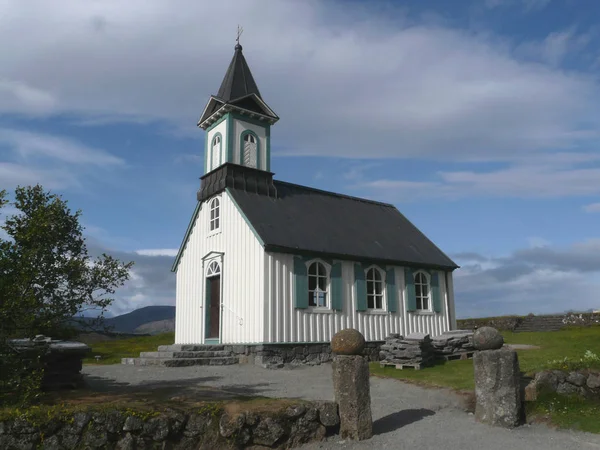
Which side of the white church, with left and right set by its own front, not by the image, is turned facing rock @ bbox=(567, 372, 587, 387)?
left

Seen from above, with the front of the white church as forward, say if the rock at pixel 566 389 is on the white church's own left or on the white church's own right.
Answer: on the white church's own left

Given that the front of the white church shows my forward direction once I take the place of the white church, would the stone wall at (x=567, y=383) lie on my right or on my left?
on my left

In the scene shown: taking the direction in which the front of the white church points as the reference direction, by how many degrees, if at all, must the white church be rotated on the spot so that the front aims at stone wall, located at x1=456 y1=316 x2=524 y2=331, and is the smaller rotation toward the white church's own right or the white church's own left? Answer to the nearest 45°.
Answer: approximately 180°

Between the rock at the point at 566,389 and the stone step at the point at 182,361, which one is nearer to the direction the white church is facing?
the stone step

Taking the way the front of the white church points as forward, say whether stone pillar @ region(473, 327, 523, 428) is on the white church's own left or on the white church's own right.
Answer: on the white church's own left

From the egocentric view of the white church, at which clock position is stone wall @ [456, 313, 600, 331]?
The stone wall is roughly at 6 o'clock from the white church.

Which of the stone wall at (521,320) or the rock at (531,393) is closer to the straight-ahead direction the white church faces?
the rock

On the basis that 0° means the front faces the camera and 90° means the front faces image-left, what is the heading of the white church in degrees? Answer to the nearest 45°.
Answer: approximately 45°

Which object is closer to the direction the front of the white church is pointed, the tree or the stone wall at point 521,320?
the tree

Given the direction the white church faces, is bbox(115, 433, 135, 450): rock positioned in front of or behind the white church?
in front

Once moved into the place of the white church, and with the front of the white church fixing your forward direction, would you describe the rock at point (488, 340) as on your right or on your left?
on your left

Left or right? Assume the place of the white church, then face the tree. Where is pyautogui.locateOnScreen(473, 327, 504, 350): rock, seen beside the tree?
left
